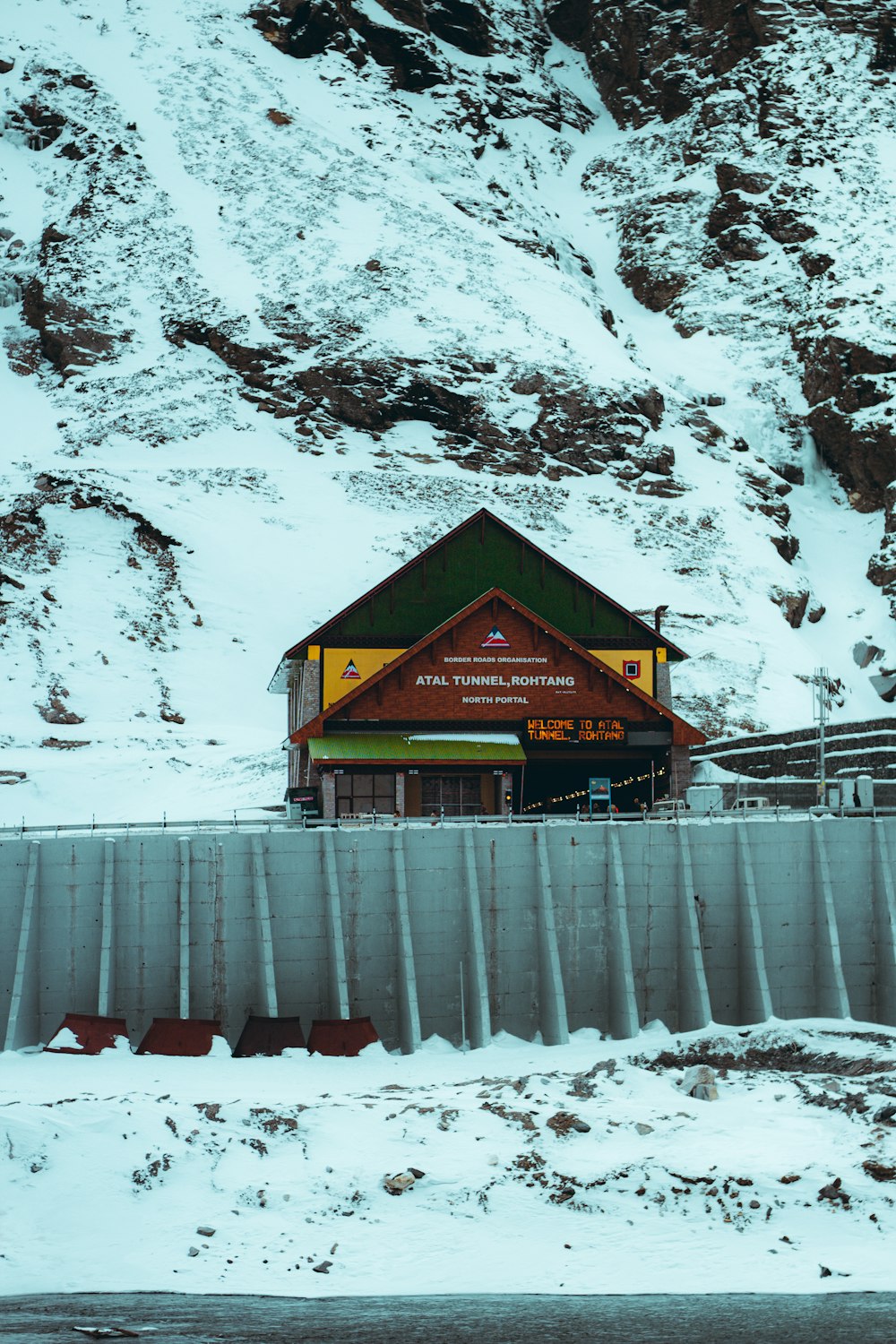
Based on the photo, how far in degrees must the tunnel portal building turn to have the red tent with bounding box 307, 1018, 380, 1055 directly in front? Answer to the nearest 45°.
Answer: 0° — it already faces it

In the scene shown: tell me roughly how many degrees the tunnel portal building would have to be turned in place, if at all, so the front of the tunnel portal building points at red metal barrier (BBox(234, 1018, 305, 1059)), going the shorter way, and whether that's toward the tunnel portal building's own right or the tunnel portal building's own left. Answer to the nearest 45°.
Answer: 0° — it already faces it

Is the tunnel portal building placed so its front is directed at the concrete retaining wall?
yes

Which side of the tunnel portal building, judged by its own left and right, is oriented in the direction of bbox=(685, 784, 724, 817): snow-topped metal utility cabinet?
left

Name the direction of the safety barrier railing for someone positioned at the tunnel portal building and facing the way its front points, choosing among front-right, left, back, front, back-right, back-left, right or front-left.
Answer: front

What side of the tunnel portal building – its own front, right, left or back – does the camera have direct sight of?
front
